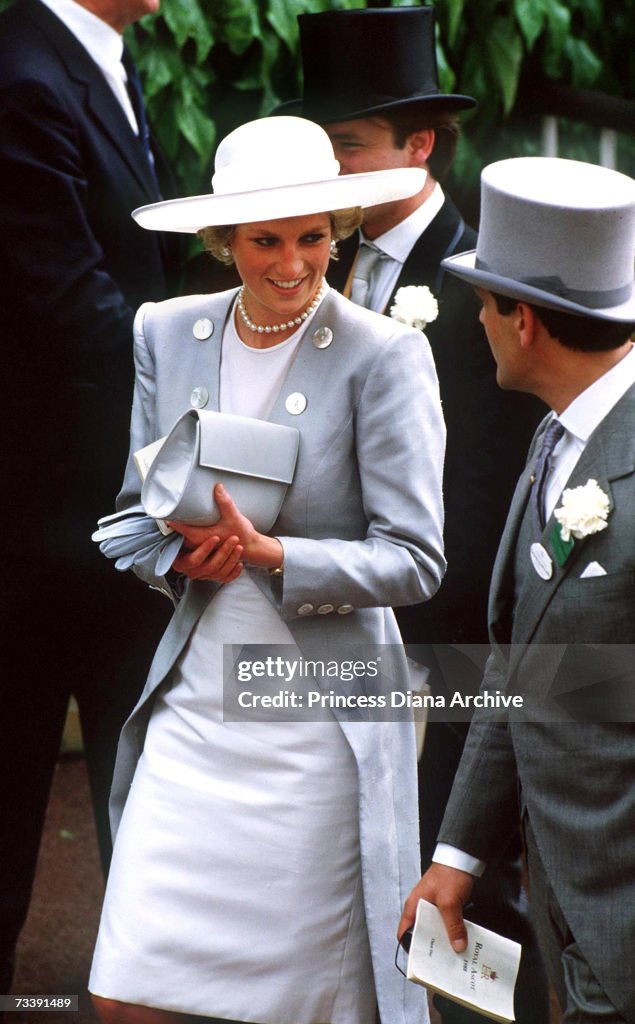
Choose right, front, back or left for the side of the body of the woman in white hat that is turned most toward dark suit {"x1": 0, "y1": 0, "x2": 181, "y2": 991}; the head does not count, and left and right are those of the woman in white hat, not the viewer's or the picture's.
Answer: right

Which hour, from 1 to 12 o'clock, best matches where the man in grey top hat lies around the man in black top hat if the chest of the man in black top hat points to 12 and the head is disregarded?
The man in grey top hat is roughly at 10 o'clock from the man in black top hat.

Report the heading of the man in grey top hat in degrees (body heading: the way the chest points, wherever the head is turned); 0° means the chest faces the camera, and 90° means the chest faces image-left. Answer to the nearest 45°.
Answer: approximately 45°

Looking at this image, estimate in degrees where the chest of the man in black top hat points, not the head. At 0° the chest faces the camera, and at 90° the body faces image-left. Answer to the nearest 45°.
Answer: approximately 45°

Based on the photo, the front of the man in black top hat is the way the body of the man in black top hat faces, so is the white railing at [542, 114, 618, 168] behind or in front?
behind

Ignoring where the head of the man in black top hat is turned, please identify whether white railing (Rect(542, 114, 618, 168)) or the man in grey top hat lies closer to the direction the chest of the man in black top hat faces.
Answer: the man in grey top hat

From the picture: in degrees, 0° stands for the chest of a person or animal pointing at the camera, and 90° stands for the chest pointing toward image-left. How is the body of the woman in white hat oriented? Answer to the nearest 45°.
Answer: approximately 45°
